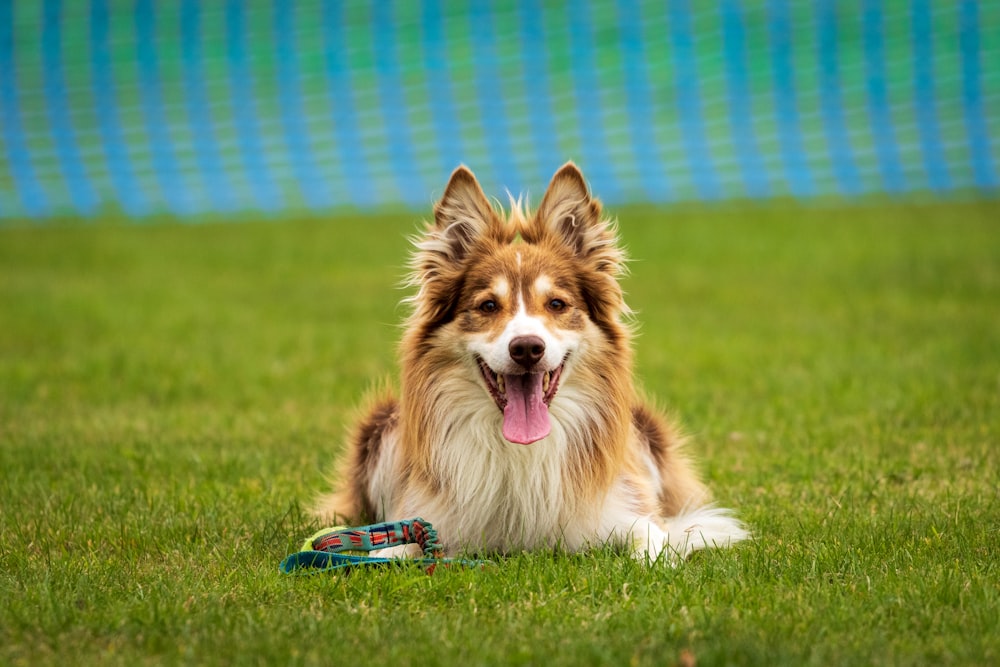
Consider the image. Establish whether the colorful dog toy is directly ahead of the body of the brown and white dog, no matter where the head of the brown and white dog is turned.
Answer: no

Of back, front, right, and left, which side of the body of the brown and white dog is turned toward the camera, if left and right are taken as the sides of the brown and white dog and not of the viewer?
front
